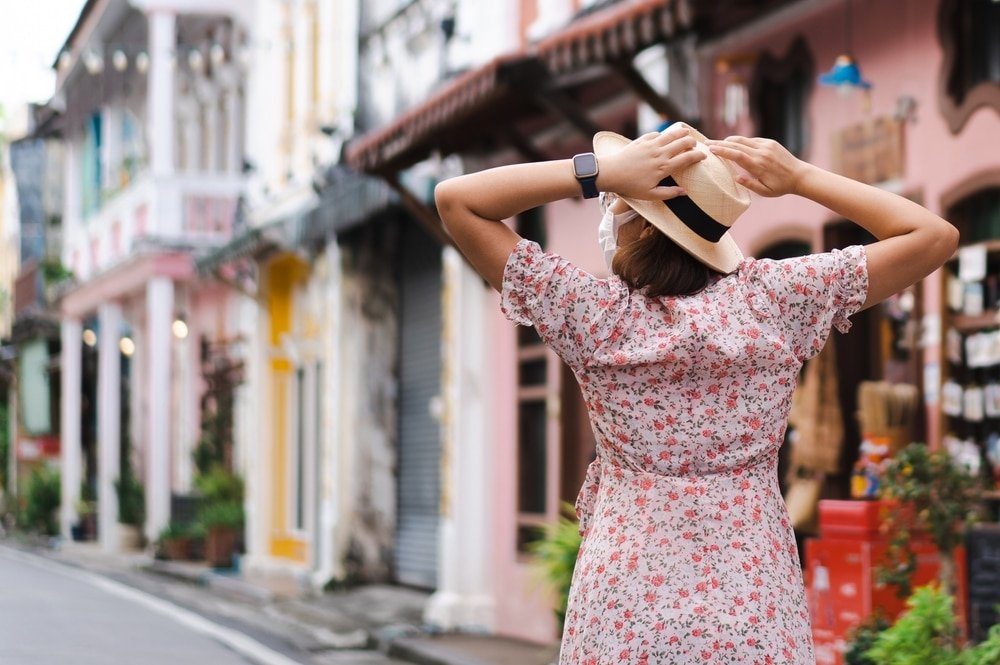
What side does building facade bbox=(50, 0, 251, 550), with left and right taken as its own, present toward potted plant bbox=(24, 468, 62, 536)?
right

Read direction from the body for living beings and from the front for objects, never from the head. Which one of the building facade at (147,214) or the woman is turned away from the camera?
the woman

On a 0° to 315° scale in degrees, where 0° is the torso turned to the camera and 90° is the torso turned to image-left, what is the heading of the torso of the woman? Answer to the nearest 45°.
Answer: approximately 180°

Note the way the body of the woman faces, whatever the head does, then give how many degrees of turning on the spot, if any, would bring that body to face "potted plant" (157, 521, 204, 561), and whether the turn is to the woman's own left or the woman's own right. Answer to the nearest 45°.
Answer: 0° — they already face it

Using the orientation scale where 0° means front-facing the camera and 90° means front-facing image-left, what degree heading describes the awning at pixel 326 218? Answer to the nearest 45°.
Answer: approximately 45°
